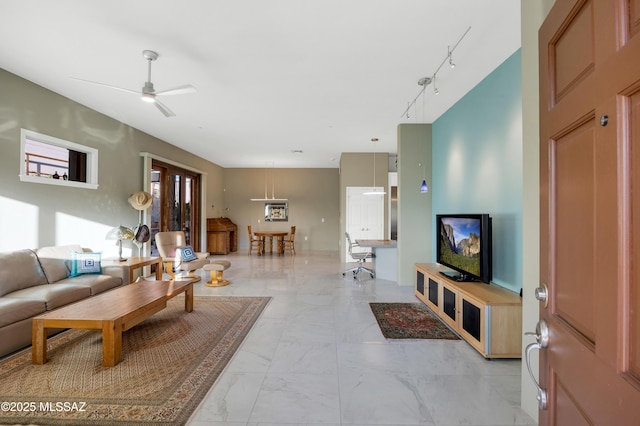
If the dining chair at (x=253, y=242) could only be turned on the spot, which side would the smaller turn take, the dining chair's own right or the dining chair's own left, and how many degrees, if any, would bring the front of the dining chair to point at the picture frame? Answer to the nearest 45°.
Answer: approximately 45° to the dining chair's own left

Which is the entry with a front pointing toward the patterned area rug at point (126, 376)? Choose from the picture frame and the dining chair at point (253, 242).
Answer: the picture frame

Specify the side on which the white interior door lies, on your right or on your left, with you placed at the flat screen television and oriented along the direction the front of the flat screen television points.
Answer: on your right

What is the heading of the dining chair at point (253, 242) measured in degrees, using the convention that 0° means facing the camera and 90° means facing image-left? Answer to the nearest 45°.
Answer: approximately 270°

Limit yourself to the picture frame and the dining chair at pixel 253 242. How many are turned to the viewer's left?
0

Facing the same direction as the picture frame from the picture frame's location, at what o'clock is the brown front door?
The brown front door is roughly at 12 o'clock from the picture frame.

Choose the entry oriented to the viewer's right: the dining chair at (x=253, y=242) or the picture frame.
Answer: the dining chair

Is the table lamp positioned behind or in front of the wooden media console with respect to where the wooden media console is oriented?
in front

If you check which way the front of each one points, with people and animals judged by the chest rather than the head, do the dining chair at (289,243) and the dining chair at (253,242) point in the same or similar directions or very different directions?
very different directions

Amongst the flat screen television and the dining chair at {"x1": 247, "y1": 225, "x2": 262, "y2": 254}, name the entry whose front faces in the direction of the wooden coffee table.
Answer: the flat screen television

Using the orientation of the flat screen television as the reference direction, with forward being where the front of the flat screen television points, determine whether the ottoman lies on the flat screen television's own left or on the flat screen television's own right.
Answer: on the flat screen television's own right

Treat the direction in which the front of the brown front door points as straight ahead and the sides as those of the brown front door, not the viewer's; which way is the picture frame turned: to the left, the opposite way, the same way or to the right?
to the left

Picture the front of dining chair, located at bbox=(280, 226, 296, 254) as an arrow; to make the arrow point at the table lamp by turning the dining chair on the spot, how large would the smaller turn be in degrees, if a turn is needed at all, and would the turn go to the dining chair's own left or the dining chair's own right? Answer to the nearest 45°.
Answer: approximately 45° to the dining chair's own left

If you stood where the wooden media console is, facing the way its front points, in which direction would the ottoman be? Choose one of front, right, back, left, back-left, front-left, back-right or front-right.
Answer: front-right

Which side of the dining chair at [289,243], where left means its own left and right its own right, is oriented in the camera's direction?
left
